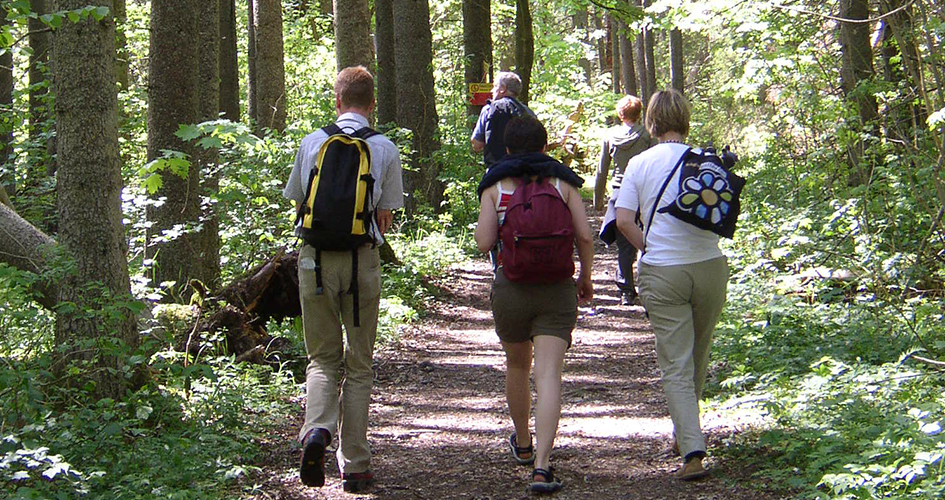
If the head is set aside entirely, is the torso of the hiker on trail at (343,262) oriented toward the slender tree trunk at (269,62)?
yes

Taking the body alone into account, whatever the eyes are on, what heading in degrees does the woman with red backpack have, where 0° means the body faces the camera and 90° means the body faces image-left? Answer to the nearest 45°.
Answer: approximately 180°

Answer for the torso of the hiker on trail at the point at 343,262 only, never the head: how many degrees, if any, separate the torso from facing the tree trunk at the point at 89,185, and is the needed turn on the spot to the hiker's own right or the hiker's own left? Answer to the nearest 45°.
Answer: approximately 45° to the hiker's own left

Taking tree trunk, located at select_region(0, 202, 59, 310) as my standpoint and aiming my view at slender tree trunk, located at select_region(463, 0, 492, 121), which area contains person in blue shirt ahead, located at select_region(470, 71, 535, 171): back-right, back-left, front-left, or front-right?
front-right

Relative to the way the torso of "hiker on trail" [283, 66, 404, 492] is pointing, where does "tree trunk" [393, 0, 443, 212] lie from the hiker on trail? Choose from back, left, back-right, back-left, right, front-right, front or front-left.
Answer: front

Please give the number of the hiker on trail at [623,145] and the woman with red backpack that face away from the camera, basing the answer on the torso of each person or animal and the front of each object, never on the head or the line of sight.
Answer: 2

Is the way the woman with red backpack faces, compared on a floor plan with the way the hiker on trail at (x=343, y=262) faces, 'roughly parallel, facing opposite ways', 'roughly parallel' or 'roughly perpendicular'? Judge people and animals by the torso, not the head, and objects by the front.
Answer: roughly parallel

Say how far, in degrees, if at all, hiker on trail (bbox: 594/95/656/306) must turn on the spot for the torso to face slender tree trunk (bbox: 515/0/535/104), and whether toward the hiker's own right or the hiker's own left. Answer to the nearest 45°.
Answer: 0° — they already face it

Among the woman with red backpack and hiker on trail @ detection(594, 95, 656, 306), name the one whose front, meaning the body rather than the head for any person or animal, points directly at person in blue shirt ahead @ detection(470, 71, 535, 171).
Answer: the woman with red backpack

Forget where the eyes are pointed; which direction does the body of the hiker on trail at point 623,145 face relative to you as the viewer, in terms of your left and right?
facing away from the viewer

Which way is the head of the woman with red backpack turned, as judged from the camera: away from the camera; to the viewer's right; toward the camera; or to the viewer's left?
away from the camera

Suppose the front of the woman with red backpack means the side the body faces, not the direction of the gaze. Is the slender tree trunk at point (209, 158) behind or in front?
in front

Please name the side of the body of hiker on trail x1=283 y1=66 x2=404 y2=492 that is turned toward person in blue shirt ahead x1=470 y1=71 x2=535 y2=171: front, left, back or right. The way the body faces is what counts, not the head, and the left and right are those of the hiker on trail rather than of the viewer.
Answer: front

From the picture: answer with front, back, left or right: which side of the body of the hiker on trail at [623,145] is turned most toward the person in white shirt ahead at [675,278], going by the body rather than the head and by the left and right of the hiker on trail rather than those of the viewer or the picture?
back

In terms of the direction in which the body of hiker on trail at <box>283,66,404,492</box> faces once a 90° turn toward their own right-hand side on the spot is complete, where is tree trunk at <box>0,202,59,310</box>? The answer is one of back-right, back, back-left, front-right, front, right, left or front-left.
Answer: back-left

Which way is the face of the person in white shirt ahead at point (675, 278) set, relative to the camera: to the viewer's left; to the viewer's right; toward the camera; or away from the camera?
away from the camera

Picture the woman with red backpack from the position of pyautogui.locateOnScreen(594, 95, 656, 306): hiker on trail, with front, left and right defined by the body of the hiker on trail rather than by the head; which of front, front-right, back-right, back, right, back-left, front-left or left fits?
back

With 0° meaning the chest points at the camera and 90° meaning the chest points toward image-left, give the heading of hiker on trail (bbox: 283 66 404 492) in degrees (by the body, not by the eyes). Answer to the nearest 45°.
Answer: approximately 180°

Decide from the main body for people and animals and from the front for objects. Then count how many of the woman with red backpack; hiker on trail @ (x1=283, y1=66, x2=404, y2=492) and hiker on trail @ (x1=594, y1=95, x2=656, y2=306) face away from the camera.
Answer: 3
